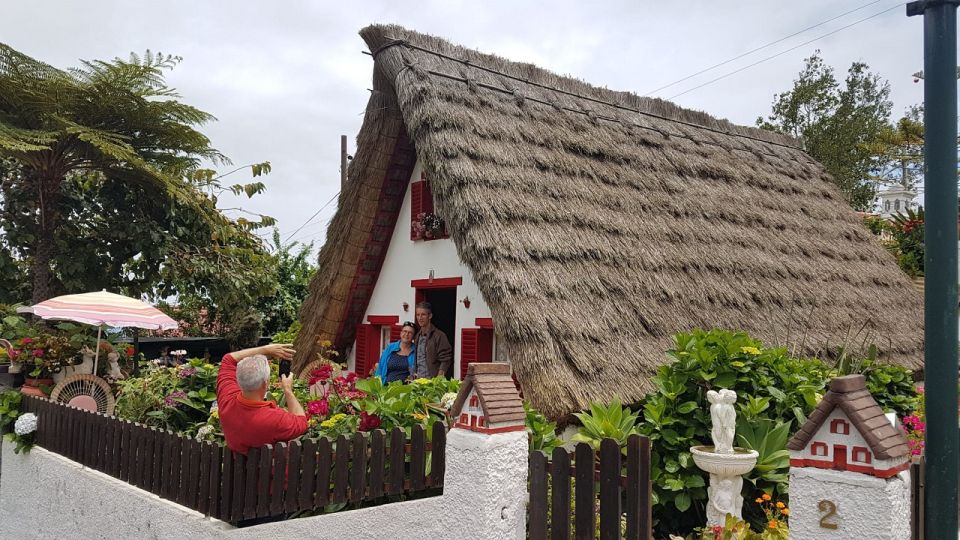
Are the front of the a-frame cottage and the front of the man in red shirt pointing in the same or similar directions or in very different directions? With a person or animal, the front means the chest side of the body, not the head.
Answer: very different directions

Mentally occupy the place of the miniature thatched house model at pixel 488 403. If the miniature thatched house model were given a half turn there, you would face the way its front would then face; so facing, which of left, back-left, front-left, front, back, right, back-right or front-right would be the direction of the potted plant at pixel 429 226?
front-left

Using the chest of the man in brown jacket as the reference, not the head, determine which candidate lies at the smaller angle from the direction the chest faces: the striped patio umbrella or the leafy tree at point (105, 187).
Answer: the striped patio umbrella

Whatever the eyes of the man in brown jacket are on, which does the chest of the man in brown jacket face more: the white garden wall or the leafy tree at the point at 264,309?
the white garden wall

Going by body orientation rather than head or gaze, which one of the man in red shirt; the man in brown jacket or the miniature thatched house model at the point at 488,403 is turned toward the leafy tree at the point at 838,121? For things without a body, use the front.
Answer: the man in red shirt

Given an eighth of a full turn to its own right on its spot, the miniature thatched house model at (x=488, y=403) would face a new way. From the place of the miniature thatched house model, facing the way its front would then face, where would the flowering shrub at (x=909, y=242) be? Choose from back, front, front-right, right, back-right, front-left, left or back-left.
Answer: back-right

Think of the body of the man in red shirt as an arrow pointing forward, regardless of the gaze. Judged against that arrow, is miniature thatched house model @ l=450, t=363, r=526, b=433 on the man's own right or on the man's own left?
on the man's own right

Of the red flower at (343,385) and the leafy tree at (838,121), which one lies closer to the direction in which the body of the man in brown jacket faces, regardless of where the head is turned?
the red flower

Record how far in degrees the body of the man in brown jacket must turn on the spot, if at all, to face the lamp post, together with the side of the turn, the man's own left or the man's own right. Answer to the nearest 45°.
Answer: approximately 45° to the man's own left

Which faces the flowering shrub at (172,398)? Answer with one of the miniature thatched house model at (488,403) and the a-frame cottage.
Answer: the a-frame cottage

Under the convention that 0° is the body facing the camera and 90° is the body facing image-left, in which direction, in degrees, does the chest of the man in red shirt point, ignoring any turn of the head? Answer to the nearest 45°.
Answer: approximately 225°

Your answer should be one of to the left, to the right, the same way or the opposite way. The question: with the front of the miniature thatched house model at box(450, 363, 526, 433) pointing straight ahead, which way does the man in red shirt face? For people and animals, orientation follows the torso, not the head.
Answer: the opposite way

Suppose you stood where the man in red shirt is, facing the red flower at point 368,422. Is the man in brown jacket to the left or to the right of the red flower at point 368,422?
left

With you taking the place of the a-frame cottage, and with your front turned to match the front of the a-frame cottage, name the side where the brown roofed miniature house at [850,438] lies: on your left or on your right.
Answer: on your left
